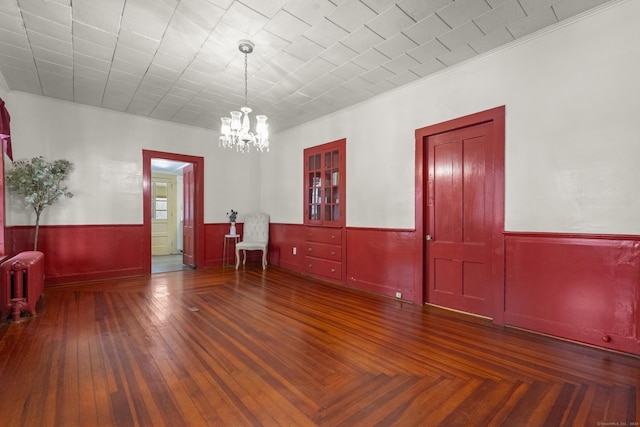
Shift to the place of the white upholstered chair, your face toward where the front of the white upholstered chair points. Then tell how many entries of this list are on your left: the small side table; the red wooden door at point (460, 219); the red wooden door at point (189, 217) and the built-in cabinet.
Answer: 2

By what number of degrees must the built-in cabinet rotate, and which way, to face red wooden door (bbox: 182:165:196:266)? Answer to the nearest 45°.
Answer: approximately 45° to its right

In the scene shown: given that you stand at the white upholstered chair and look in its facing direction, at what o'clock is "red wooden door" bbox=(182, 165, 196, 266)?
The red wooden door is roughly at 4 o'clock from the white upholstered chair.

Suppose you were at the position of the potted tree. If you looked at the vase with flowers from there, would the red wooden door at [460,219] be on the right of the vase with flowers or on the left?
right

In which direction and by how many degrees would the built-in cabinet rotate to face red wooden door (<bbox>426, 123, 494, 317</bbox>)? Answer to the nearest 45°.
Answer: approximately 90° to its left

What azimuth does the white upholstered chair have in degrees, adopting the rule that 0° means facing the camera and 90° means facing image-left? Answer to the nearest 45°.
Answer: approximately 45°

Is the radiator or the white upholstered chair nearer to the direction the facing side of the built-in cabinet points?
the radiator

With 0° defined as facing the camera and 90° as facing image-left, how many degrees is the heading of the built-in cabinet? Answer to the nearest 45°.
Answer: approximately 45°

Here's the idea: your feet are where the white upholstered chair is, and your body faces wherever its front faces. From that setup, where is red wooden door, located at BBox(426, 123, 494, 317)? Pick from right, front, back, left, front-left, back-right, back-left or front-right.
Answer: left
